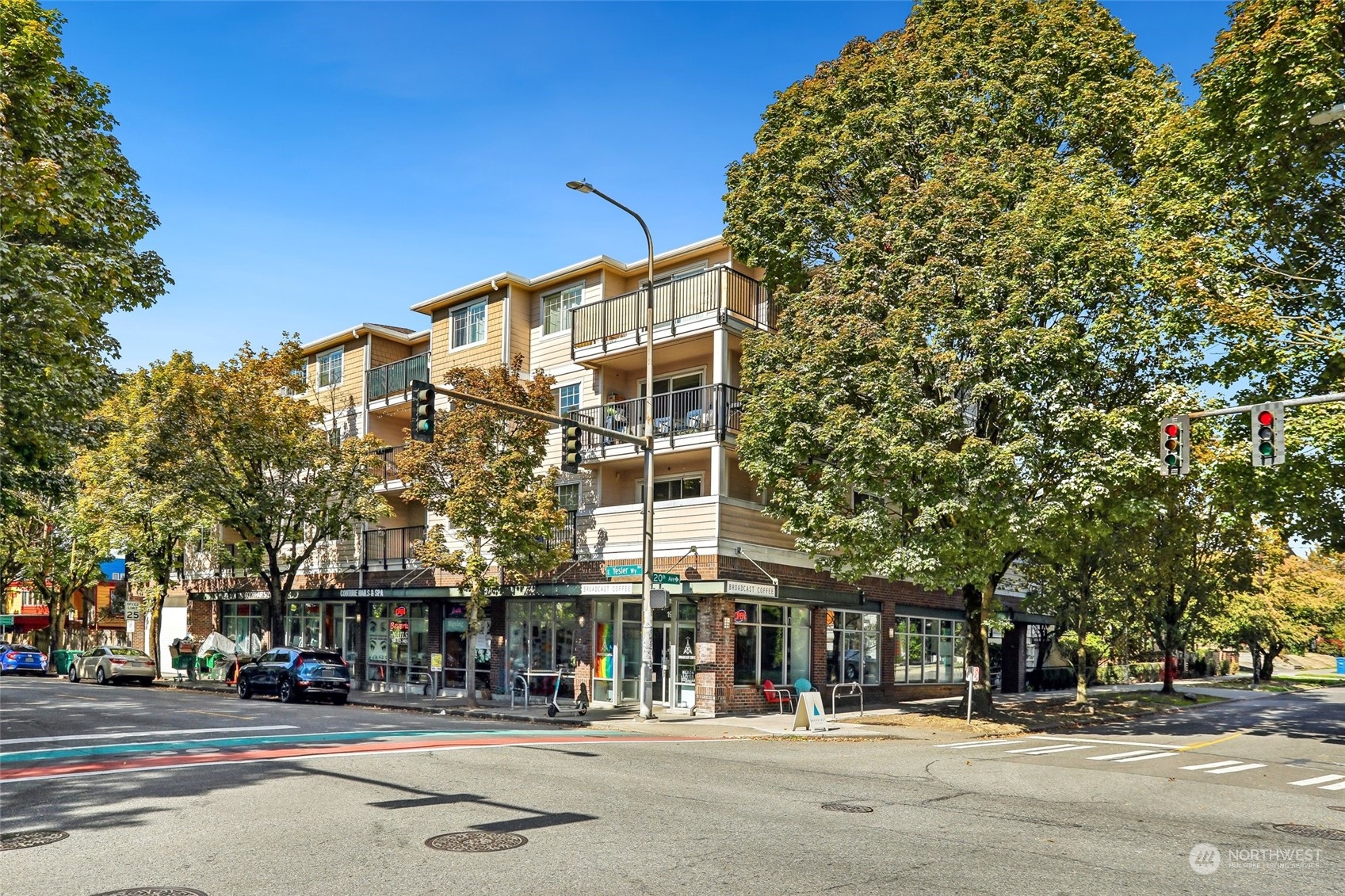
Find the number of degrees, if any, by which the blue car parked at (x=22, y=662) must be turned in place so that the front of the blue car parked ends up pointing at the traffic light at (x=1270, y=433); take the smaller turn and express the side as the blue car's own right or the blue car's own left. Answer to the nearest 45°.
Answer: approximately 135° to the blue car's own left

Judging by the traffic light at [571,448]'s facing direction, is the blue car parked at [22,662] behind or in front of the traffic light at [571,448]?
behind

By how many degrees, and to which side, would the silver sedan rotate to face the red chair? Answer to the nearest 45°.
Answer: approximately 180°

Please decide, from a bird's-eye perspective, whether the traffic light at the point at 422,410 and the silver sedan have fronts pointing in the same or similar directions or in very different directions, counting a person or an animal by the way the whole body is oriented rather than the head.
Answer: very different directions

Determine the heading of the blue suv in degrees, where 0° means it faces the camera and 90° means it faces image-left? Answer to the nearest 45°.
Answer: approximately 135°

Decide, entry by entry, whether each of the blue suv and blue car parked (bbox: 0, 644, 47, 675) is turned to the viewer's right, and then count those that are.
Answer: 0

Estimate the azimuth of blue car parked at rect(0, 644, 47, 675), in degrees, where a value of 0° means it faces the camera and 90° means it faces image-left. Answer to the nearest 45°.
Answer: approximately 135°

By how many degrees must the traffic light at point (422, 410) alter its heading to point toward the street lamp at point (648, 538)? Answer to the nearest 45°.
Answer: approximately 90° to its left
